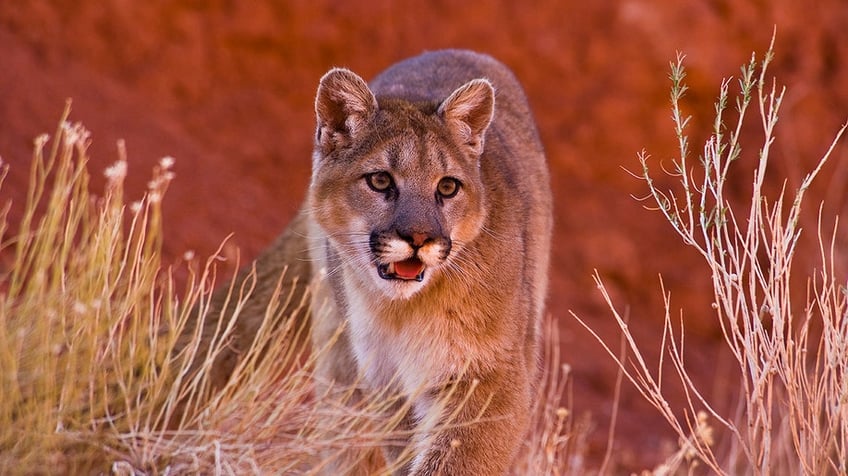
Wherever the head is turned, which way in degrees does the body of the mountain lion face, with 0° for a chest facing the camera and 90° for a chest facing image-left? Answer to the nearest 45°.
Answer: approximately 0°
